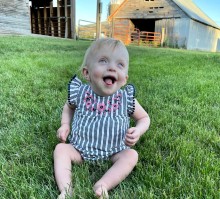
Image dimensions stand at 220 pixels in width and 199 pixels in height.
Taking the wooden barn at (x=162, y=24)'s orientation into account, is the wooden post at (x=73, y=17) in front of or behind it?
in front

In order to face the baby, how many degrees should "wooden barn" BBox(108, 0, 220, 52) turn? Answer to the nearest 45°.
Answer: approximately 45° to its left

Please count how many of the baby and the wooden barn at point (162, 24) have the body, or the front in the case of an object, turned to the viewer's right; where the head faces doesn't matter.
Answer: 0

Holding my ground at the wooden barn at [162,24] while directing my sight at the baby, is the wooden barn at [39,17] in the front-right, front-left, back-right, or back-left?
front-right

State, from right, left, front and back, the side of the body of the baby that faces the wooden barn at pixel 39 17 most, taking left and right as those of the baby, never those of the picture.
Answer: back

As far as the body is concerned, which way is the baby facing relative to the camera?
toward the camera

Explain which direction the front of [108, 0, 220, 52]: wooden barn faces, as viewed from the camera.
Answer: facing the viewer and to the left of the viewer

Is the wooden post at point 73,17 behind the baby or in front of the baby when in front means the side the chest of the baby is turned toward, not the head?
behind

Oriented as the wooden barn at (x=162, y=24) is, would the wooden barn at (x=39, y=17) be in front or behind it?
in front
